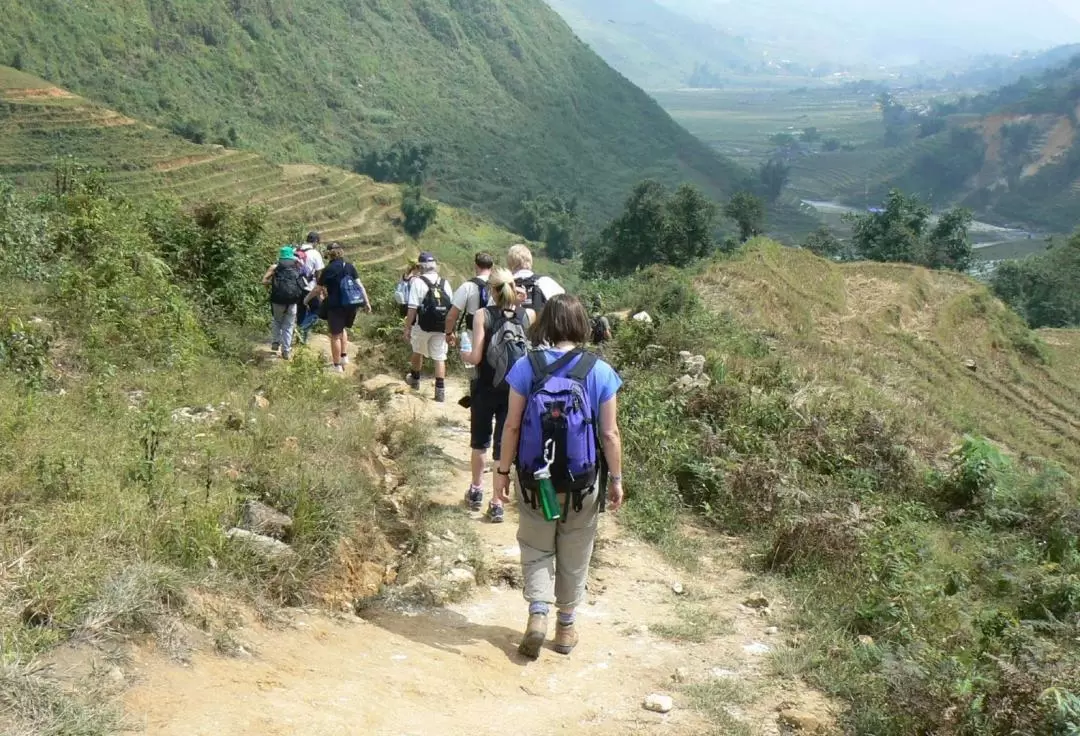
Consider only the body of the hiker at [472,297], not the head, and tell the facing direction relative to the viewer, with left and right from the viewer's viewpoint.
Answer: facing away from the viewer and to the left of the viewer

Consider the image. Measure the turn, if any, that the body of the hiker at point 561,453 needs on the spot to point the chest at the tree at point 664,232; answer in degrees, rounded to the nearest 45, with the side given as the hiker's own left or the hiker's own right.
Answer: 0° — they already face it

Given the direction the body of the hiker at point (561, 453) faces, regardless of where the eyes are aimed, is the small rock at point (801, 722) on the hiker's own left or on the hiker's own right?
on the hiker's own right

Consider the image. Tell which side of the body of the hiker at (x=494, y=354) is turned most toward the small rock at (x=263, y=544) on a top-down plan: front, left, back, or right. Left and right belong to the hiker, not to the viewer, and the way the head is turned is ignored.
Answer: left

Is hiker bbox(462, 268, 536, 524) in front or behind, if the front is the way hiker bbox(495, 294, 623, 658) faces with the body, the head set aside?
in front

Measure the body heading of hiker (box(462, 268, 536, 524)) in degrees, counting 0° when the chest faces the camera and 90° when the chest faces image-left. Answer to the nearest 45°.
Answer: approximately 135°

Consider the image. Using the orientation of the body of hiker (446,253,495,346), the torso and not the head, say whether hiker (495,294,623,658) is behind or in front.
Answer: behind

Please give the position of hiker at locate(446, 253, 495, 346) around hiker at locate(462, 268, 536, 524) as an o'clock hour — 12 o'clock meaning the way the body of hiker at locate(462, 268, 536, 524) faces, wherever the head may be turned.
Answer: hiker at locate(446, 253, 495, 346) is roughly at 1 o'clock from hiker at locate(462, 268, 536, 524).

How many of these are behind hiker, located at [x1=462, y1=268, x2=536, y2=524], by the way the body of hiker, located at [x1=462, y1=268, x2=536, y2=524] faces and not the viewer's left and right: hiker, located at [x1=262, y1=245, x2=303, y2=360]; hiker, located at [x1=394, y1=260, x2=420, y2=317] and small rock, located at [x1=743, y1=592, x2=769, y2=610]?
1

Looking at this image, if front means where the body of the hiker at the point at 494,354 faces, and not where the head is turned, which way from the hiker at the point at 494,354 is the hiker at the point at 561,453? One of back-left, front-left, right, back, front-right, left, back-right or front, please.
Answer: back-left

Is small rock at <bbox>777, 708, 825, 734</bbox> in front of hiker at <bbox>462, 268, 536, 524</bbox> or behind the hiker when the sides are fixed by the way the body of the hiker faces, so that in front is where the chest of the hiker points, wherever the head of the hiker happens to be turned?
behind

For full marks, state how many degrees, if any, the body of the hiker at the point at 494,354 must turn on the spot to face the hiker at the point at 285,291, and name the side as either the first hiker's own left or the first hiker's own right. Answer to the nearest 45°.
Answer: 0° — they already face them

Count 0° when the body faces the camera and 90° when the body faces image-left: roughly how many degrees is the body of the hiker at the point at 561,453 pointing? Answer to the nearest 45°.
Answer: approximately 180°
